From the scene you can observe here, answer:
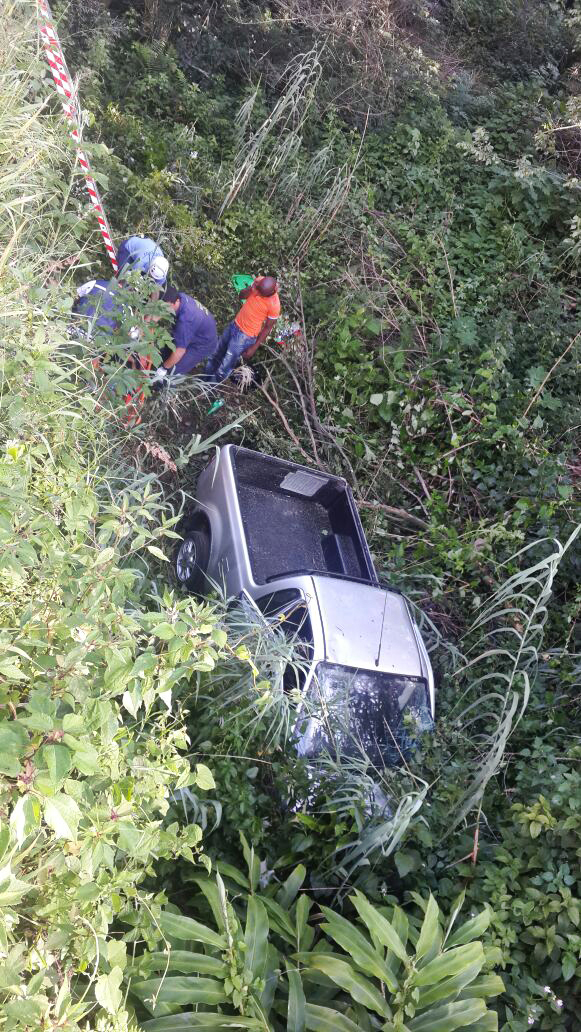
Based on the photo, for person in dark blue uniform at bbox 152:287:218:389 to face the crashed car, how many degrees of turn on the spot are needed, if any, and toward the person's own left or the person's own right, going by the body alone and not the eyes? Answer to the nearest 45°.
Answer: approximately 135° to the person's own left

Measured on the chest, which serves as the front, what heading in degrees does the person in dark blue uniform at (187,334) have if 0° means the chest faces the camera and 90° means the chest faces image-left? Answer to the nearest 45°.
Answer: approximately 90°

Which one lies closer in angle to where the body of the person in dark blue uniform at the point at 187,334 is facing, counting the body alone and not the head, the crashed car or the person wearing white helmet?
the person wearing white helmet

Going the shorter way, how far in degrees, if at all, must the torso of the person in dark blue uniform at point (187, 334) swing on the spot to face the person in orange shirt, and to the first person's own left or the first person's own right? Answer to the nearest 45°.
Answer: approximately 135° to the first person's own right

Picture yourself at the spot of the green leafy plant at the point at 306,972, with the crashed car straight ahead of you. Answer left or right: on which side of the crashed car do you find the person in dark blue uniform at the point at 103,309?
left

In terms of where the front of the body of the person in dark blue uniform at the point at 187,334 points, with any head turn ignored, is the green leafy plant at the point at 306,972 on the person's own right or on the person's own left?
on the person's own left
